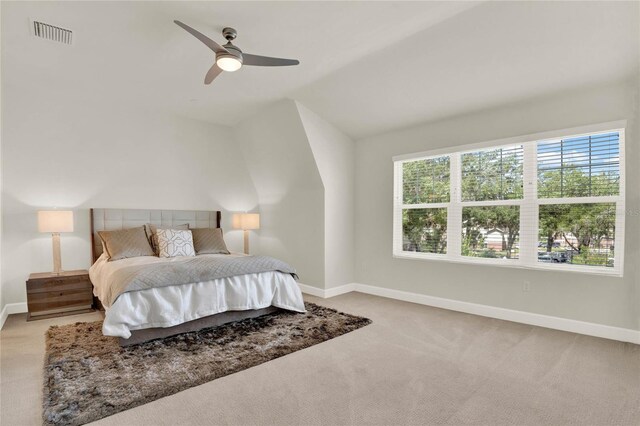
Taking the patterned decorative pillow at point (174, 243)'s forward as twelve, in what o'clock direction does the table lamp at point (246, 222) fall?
The table lamp is roughly at 8 o'clock from the patterned decorative pillow.

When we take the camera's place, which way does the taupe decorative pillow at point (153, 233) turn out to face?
facing the viewer

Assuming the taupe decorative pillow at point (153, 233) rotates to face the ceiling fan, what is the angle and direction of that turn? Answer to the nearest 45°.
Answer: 0° — it already faces it

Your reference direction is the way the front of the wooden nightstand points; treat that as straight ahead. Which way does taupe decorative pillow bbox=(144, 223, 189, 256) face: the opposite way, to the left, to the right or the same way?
the same way

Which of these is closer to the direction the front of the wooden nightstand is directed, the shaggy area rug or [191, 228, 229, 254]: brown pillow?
the shaggy area rug

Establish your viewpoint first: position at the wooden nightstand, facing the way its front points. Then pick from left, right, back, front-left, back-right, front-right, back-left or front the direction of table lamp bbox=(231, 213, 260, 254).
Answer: left

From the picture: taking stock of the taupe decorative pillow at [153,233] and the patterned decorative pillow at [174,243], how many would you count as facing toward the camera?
2

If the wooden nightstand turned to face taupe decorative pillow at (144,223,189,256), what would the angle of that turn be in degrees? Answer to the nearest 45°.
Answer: approximately 90° to its left

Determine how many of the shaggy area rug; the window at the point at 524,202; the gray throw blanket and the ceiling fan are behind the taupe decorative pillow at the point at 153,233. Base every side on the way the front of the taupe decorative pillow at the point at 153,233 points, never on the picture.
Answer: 0

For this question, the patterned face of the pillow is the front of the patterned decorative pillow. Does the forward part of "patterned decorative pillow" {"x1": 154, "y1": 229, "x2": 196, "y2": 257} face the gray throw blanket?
yes

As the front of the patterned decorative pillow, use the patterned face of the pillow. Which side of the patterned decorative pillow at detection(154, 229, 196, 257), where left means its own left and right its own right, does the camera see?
front

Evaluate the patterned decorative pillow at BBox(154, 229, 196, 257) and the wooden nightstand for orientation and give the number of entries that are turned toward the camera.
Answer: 2

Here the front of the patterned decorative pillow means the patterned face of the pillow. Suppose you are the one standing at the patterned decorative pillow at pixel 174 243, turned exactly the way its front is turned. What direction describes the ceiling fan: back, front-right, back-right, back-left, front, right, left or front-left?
front

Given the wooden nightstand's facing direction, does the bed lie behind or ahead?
ahead

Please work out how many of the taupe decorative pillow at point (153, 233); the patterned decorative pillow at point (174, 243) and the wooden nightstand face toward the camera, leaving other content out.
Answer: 3

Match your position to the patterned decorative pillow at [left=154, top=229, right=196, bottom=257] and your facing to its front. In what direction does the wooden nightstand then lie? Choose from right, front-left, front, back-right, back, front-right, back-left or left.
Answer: right

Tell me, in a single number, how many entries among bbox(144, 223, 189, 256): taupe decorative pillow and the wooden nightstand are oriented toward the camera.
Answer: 2

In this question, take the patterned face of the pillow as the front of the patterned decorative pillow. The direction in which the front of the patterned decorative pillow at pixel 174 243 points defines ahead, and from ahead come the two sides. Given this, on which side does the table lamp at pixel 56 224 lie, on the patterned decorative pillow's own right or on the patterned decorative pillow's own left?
on the patterned decorative pillow's own right
